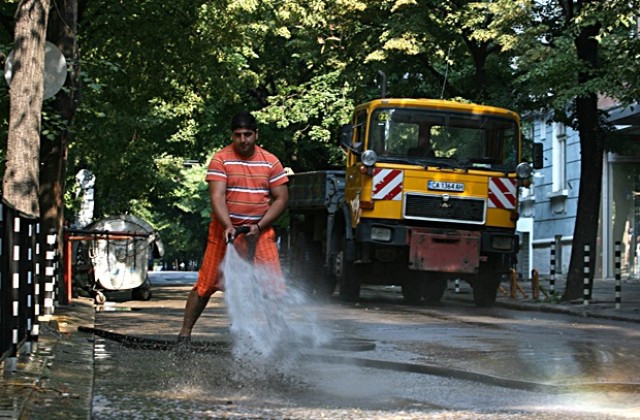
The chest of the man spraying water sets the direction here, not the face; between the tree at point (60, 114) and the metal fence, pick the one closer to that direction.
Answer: the metal fence

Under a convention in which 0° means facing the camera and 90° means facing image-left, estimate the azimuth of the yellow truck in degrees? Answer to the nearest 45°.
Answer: approximately 0°

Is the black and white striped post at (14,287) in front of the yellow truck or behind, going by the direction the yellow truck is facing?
in front

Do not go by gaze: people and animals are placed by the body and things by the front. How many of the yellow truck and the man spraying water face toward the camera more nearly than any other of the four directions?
2

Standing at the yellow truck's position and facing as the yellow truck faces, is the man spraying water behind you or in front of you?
in front

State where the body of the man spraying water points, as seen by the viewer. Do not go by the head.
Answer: toward the camera

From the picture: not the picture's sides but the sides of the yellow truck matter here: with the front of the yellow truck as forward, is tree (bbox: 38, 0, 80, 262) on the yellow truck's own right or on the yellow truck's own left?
on the yellow truck's own right
